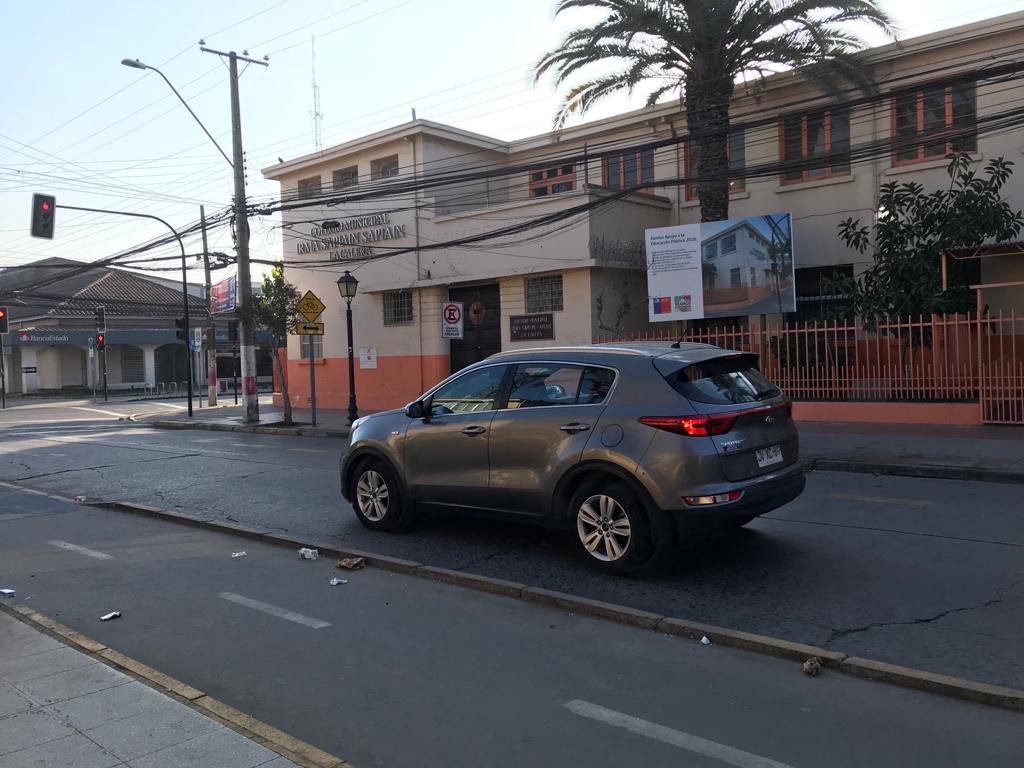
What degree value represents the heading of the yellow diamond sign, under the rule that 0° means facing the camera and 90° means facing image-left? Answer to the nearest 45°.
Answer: approximately 0°

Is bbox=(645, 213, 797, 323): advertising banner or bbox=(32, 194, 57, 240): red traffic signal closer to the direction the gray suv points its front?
the red traffic signal

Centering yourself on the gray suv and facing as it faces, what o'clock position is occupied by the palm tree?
The palm tree is roughly at 2 o'clock from the gray suv.

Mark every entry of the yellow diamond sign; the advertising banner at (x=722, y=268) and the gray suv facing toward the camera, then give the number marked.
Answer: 2

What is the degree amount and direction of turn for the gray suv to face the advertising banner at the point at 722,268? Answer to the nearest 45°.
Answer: approximately 45° to its right

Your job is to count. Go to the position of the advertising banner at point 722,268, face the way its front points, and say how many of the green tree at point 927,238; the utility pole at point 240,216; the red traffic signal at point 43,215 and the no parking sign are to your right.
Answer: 3

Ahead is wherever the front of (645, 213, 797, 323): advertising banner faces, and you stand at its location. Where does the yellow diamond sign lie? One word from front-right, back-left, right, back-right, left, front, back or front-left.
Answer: right

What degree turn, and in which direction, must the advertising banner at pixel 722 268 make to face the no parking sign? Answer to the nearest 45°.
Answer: approximately 90° to its right

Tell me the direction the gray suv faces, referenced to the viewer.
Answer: facing away from the viewer and to the left of the viewer

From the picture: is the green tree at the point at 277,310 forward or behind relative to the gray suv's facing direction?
forward

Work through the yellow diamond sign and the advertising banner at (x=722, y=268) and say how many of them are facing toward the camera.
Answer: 2

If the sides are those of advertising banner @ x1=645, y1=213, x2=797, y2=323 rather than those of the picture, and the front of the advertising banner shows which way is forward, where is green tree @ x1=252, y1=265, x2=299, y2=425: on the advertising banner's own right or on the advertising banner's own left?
on the advertising banner's own right
